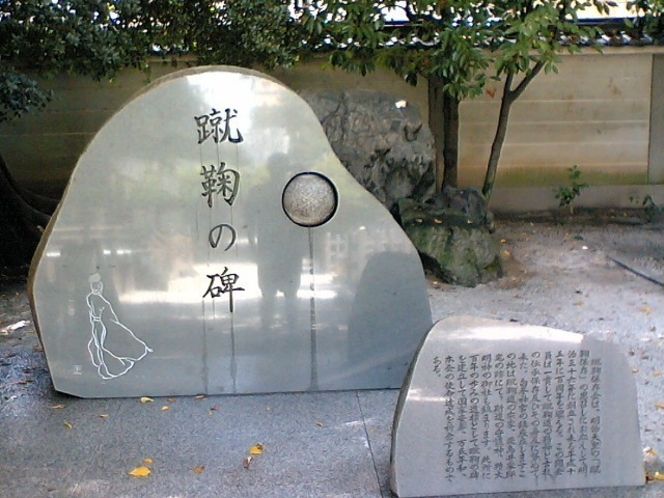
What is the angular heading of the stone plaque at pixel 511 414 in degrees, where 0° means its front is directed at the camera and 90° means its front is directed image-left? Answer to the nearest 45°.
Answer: approximately 0°

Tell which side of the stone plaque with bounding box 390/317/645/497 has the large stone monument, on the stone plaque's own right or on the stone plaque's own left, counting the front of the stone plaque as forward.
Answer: on the stone plaque's own right

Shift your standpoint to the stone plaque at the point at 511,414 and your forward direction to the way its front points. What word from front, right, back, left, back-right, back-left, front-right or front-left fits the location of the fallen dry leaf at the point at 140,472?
right

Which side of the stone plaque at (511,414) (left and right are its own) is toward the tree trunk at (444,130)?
back

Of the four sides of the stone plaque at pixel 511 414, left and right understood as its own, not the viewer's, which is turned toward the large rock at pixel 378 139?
back

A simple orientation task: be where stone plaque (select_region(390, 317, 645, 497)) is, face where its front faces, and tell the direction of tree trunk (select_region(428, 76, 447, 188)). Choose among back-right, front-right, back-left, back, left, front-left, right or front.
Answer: back

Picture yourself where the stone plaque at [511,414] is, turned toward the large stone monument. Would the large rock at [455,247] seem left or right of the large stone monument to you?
right

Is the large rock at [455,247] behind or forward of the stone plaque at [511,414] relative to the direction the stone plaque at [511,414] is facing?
behind

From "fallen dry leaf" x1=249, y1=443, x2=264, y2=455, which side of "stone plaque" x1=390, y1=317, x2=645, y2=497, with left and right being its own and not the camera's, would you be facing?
right
